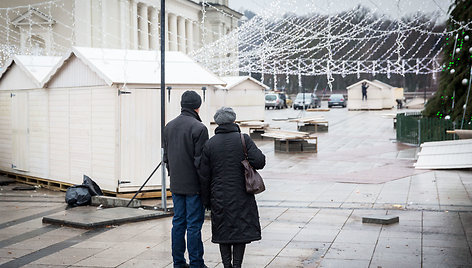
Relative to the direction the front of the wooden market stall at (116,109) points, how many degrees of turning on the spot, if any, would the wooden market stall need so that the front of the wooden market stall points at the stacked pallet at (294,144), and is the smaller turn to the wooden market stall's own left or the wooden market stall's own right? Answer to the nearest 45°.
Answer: approximately 90° to the wooden market stall's own left

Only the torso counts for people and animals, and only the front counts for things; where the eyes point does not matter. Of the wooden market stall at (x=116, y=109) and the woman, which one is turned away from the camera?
the woman

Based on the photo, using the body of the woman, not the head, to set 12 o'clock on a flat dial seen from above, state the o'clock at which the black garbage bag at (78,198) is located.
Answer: The black garbage bag is roughly at 11 o'clock from the woman.

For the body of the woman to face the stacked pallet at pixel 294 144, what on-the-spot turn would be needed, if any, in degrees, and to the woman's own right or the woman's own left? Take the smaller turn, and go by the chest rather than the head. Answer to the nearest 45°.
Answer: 0° — they already face it

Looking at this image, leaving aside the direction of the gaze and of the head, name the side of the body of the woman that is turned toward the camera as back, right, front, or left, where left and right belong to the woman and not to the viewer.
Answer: back

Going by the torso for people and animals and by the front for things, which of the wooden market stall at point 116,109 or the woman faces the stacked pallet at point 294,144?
the woman

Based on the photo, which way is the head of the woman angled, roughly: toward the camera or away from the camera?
away from the camera

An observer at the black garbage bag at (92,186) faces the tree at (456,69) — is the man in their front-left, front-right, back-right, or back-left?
back-right

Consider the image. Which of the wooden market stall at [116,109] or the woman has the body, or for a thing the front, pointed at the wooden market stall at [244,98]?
the woman

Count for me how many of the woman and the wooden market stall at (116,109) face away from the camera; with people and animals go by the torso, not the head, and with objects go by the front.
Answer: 1

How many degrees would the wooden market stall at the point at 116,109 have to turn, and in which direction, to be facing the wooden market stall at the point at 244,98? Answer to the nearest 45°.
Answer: approximately 135° to its left

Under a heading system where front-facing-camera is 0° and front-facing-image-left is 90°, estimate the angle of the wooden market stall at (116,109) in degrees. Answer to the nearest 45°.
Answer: approximately 315°
